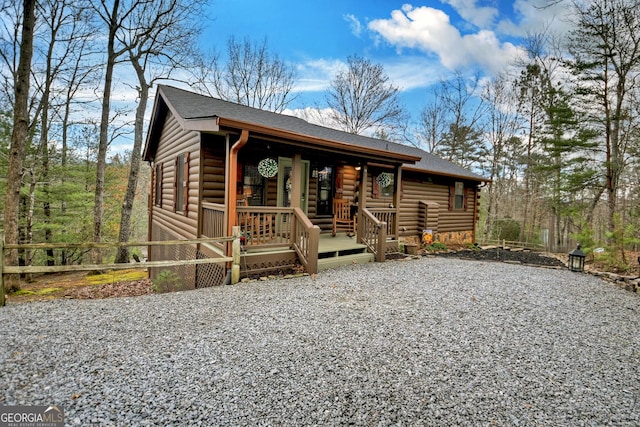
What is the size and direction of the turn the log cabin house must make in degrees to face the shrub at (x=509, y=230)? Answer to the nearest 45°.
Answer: approximately 90° to its left

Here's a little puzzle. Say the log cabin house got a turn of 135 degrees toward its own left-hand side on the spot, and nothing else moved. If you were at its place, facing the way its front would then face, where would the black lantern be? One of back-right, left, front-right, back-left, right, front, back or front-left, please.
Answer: right

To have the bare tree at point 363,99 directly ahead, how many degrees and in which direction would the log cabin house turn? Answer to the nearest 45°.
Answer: approximately 135° to its left

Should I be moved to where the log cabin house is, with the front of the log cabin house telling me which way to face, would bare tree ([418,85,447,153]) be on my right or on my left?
on my left

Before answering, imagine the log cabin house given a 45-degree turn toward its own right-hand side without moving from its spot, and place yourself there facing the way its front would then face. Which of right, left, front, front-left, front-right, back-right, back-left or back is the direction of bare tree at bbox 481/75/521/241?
back-left

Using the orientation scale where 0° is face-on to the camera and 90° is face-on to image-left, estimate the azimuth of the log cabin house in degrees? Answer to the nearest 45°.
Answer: approximately 315°

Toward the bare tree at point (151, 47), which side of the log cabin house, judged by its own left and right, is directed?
back

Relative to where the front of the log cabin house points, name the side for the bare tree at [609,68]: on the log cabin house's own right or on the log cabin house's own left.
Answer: on the log cabin house's own left

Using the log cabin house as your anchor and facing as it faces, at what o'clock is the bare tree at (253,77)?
The bare tree is roughly at 7 o'clock from the log cabin house.

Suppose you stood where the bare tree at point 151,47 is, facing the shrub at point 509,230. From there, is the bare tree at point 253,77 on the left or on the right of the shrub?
left
